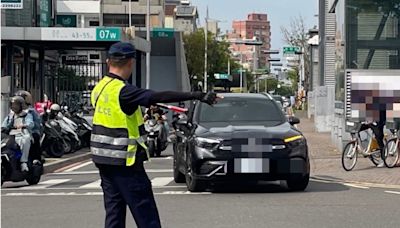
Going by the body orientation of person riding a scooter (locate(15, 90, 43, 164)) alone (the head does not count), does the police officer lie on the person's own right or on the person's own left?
on the person's own left

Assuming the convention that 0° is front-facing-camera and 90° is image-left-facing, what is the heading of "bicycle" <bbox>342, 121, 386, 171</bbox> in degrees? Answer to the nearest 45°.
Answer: approximately 45°

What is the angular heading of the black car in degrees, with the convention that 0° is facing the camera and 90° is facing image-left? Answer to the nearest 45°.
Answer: approximately 0°
